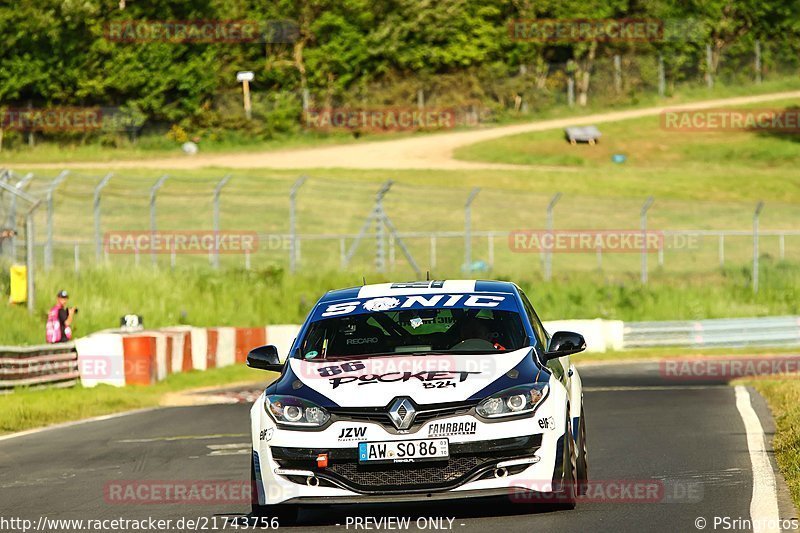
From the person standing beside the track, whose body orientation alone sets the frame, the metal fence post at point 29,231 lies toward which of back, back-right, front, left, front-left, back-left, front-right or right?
back-left

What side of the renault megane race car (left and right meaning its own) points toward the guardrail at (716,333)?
back

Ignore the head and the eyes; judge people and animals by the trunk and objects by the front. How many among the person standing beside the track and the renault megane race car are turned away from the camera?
0

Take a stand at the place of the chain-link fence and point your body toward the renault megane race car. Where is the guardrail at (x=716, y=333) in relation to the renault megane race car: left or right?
left

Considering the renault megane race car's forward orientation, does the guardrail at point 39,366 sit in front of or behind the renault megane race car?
behind

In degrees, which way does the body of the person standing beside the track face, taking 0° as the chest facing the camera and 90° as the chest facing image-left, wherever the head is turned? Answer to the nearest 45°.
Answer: approximately 315°

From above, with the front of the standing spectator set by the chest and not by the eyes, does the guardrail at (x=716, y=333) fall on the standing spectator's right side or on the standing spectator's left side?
on the standing spectator's left side

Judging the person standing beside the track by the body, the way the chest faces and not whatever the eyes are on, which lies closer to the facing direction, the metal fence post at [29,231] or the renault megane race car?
the renault megane race car

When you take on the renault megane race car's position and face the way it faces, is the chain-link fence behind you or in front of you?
behind

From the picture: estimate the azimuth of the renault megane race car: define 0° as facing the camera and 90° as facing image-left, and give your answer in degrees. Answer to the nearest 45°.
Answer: approximately 0°

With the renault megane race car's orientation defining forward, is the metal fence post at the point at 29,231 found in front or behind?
behind
